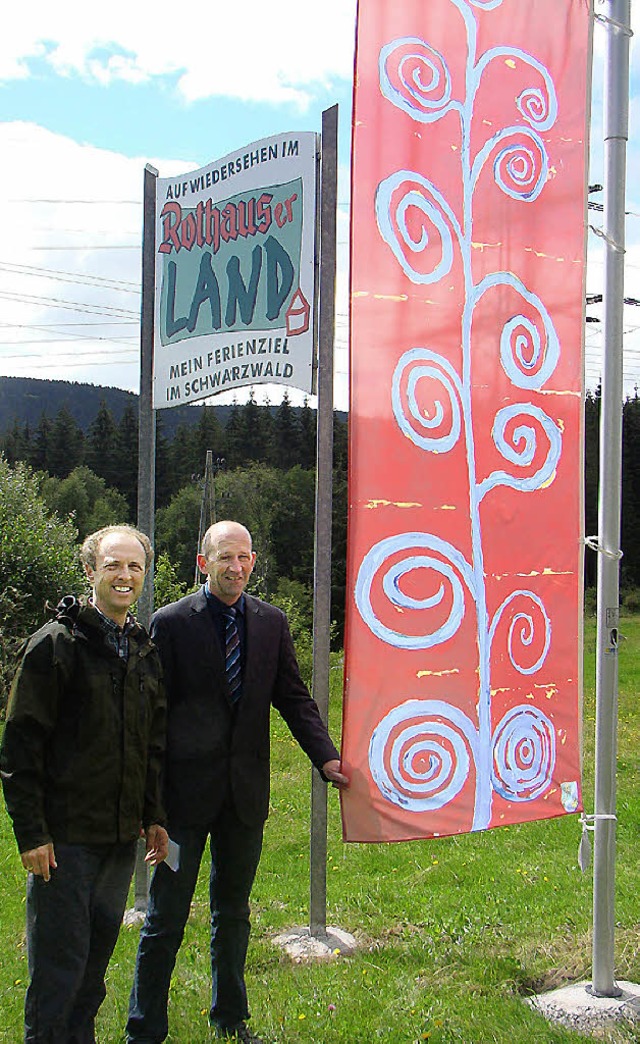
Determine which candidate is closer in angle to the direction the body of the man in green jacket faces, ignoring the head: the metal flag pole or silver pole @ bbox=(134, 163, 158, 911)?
the metal flag pole

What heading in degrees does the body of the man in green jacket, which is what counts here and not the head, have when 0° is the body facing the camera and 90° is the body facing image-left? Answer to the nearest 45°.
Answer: approximately 315°

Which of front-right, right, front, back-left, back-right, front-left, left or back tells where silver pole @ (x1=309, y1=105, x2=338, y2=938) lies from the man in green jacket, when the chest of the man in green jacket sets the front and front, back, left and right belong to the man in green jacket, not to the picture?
left

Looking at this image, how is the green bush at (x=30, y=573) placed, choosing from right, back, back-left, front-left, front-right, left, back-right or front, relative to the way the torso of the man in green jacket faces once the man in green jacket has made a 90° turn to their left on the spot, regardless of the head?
front-left

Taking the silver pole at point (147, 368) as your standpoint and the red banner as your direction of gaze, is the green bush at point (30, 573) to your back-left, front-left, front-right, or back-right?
back-left

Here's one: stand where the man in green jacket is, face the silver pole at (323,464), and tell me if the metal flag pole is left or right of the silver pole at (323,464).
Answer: right

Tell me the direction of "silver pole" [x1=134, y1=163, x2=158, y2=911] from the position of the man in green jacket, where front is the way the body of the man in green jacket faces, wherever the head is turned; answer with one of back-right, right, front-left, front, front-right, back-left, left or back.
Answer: back-left

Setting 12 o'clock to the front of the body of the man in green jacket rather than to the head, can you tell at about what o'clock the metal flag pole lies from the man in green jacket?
The metal flag pole is roughly at 10 o'clock from the man in green jacket.

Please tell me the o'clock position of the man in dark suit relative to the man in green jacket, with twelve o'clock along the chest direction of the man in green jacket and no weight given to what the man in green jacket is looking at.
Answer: The man in dark suit is roughly at 9 o'clock from the man in green jacket.

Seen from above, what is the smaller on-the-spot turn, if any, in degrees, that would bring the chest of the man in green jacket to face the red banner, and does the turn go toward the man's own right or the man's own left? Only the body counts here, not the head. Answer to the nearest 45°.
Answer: approximately 90° to the man's own left
